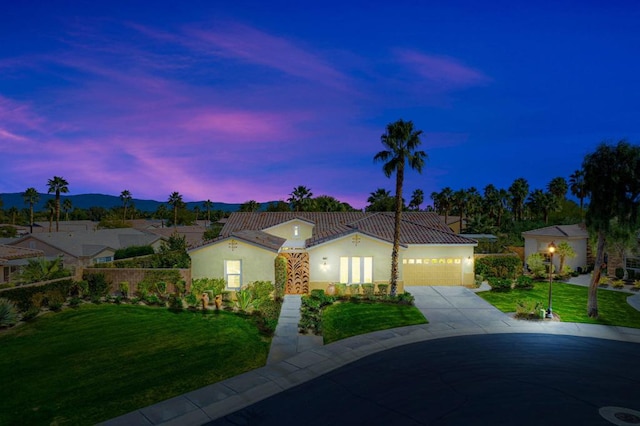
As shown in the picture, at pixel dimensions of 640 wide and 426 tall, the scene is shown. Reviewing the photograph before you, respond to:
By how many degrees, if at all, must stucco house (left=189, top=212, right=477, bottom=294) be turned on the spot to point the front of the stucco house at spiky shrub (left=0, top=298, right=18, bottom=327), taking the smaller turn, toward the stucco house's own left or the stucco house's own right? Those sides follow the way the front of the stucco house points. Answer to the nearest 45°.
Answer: approximately 45° to the stucco house's own right

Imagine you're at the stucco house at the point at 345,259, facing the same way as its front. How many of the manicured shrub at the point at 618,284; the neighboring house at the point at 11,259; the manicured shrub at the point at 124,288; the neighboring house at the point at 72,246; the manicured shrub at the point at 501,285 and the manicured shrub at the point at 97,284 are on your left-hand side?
2

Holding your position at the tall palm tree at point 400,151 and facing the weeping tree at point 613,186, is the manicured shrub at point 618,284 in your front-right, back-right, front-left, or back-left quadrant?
front-left

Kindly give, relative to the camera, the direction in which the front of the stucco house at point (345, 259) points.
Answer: facing the viewer

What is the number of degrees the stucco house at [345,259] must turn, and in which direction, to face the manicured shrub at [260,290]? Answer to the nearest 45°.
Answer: approximately 45° to its right

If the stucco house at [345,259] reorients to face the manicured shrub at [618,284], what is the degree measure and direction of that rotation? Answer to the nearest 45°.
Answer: approximately 90° to its left

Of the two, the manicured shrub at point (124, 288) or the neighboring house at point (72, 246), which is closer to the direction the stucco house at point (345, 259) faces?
the manicured shrub

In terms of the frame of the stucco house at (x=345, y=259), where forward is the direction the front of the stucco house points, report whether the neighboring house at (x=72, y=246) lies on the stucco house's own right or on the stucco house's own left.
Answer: on the stucco house's own right

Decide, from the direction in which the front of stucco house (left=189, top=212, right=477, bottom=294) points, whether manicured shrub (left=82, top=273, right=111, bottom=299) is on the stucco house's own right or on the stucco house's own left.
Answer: on the stucco house's own right

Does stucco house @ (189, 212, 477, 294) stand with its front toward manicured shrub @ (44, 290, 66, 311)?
no

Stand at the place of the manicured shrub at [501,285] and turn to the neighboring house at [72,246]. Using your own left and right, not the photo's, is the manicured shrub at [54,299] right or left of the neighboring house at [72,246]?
left

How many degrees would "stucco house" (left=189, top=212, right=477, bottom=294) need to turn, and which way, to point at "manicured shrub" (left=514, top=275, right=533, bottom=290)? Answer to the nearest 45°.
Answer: approximately 90° to its left

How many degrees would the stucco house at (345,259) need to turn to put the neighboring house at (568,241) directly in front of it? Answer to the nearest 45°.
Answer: approximately 135° to its left

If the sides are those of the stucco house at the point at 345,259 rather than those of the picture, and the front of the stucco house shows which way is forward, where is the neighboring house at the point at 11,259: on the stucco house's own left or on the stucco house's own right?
on the stucco house's own right

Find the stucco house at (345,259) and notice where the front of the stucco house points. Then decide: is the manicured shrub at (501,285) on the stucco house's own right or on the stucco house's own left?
on the stucco house's own left
